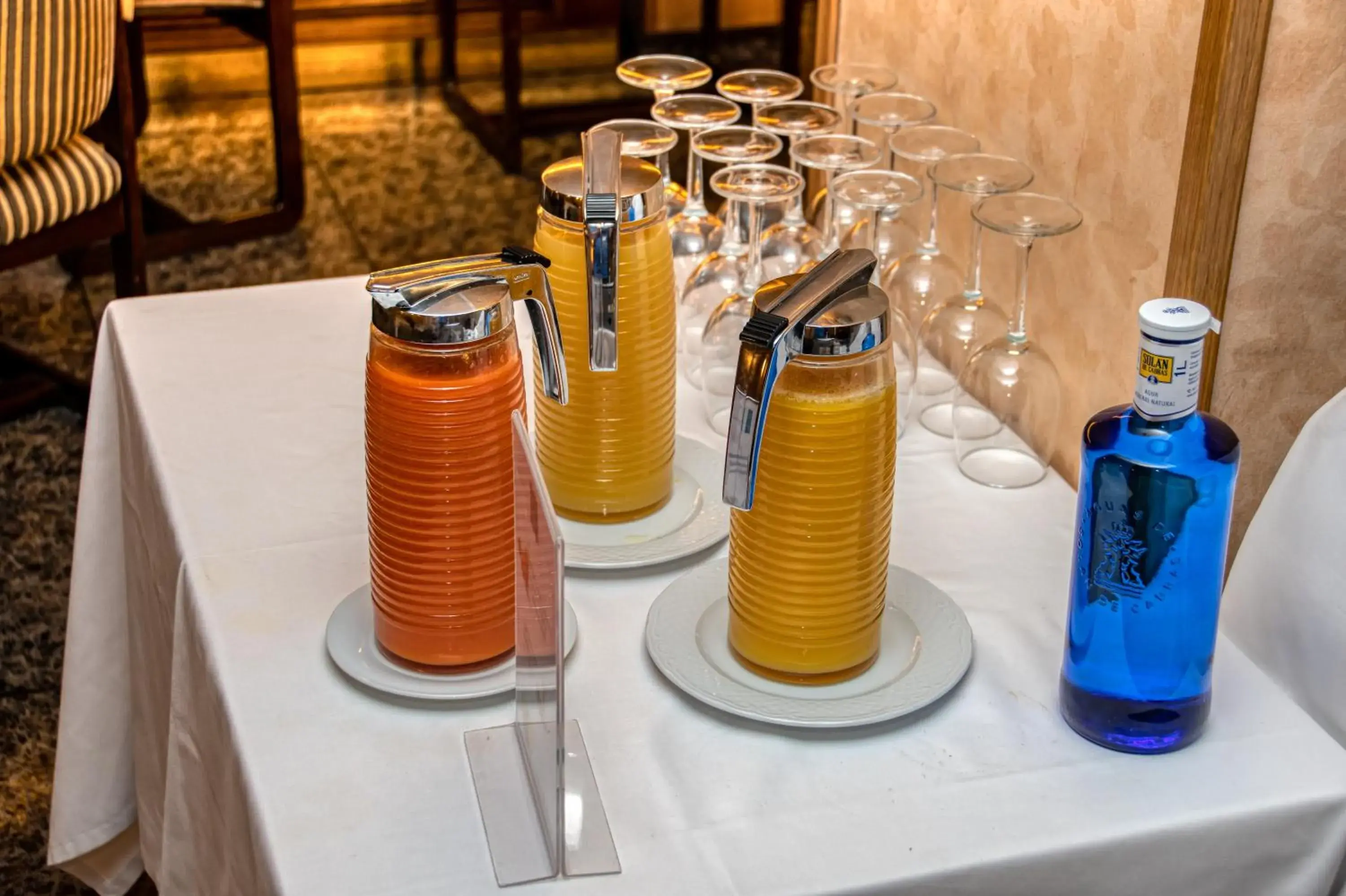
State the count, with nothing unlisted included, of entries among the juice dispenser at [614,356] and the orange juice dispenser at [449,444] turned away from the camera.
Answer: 1

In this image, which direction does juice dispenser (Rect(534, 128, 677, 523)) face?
away from the camera

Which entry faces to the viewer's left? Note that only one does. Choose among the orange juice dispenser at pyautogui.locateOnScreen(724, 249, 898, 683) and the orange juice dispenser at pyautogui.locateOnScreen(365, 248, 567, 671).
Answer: the orange juice dispenser at pyautogui.locateOnScreen(365, 248, 567, 671)

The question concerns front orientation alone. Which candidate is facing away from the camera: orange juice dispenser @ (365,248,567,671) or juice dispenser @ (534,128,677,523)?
the juice dispenser

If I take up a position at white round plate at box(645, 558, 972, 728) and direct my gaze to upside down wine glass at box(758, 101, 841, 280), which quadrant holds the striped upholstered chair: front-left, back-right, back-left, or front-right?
front-left

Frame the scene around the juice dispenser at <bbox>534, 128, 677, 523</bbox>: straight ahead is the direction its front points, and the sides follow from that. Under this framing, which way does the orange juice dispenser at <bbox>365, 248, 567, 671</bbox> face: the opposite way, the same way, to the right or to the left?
to the left

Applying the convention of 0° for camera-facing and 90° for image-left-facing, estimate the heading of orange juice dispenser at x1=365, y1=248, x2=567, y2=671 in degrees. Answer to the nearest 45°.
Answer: approximately 90°

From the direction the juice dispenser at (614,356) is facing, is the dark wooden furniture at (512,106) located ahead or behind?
ahead
